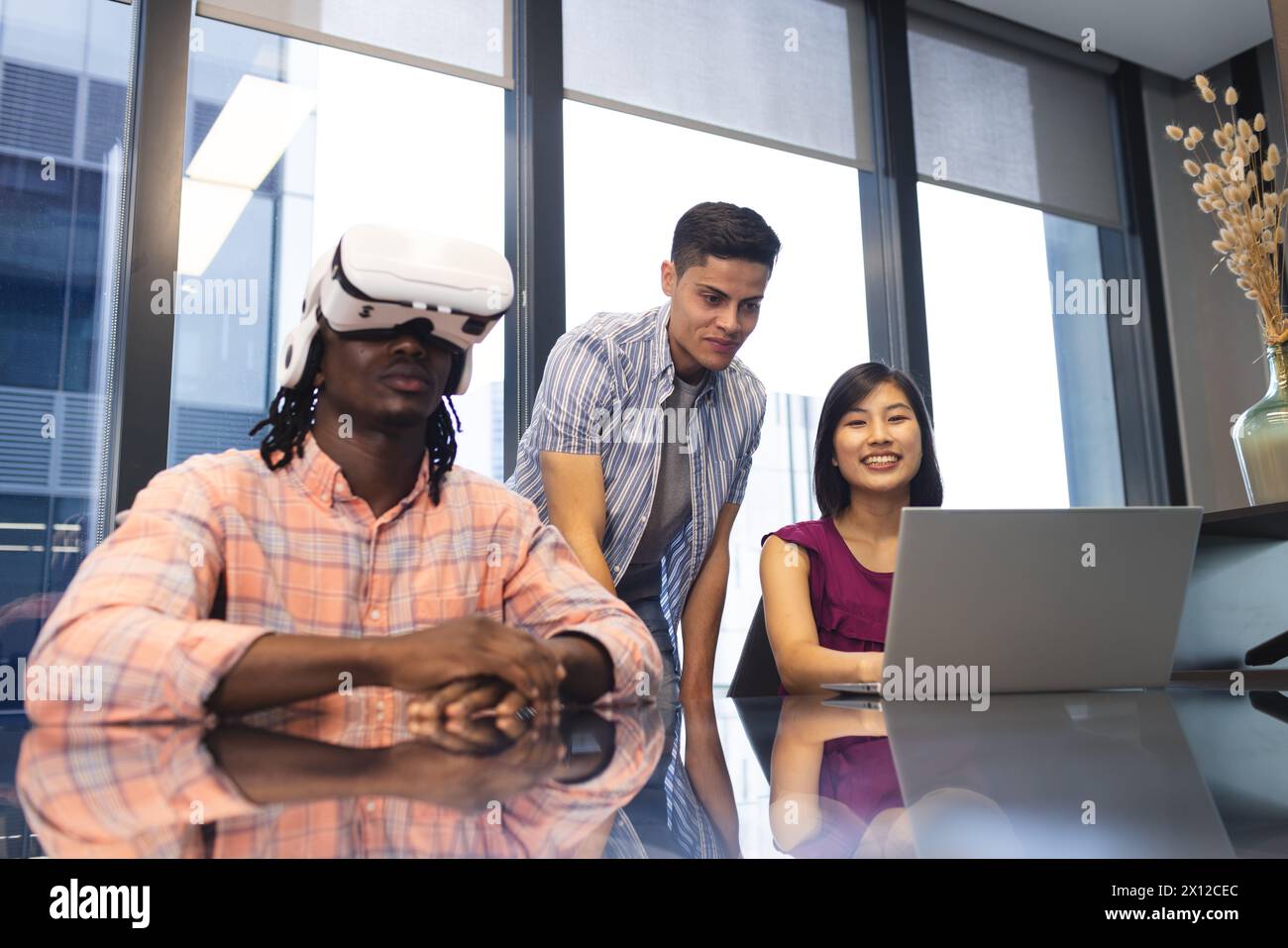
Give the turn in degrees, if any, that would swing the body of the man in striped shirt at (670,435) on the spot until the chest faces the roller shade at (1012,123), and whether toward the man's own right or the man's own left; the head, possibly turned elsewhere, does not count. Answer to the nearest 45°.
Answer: approximately 90° to the man's own left

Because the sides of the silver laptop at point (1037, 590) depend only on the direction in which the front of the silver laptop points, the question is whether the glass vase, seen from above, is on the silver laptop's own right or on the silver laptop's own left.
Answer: on the silver laptop's own right

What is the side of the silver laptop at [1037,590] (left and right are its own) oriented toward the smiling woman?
front

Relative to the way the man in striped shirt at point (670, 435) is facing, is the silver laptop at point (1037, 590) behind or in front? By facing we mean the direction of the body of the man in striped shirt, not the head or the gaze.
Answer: in front

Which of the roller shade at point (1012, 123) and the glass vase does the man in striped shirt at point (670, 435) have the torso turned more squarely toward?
the glass vase

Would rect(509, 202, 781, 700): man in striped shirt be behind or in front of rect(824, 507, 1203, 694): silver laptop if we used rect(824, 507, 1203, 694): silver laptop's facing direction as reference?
in front

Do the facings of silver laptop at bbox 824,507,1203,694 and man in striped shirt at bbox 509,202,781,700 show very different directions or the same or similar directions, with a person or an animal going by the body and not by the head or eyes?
very different directions

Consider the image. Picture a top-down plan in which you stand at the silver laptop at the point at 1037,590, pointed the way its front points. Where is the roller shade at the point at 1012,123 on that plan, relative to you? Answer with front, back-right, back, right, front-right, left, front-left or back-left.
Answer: front-right

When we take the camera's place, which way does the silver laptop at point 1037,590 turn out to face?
facing away from the viewer and to the left of the viewer

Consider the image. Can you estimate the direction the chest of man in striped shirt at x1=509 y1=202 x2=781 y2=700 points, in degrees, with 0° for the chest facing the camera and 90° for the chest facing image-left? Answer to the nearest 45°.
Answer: approximately 315°
